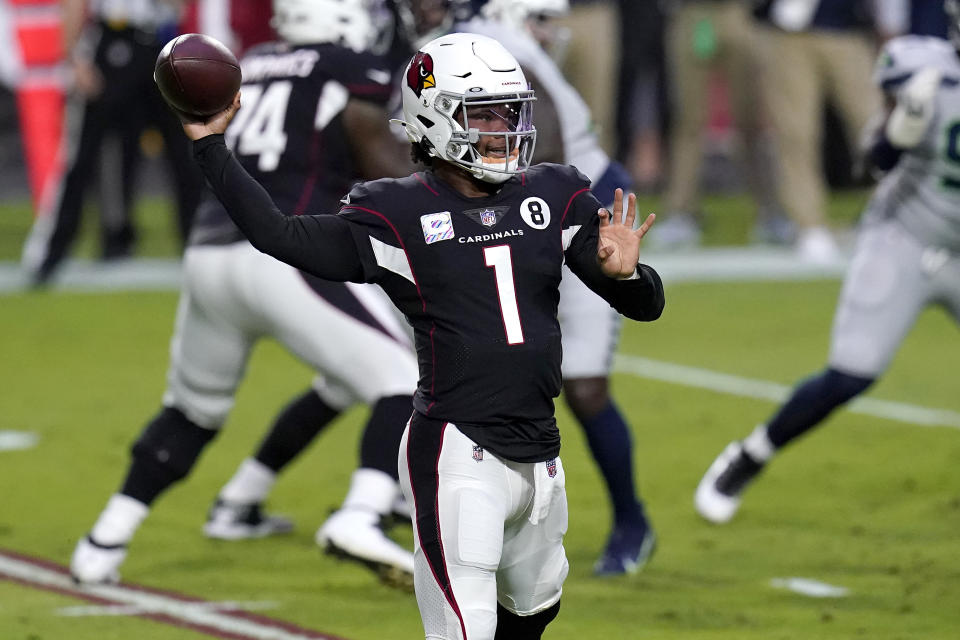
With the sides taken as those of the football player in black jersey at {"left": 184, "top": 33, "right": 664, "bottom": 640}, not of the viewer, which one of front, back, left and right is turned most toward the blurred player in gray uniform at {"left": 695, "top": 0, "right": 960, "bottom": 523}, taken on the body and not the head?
left

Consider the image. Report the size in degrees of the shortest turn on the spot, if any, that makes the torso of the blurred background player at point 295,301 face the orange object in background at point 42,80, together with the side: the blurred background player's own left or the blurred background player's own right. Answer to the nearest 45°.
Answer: approximately 45° to the blurred background player's own left

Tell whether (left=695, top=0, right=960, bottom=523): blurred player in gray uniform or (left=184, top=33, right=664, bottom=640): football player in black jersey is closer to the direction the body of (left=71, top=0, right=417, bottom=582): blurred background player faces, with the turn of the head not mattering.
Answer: the blurred player in gray uniform

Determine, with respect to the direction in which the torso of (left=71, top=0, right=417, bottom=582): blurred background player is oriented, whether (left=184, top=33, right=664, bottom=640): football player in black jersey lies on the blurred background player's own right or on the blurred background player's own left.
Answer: on the blurred background player's own right

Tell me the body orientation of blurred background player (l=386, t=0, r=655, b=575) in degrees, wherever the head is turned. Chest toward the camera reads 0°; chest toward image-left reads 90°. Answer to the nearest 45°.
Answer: approximately 45°

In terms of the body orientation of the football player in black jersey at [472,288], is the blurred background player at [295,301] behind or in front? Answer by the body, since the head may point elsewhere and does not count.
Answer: behind

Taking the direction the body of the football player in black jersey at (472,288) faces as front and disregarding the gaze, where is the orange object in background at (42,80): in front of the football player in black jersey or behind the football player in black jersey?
behind

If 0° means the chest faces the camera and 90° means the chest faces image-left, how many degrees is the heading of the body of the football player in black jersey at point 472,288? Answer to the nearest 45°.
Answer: approximately 315°

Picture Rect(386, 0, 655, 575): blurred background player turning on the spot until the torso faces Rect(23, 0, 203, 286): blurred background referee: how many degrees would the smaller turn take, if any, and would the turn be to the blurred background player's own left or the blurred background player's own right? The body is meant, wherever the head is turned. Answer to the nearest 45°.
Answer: approximately 90° to the blurred background player's own right
